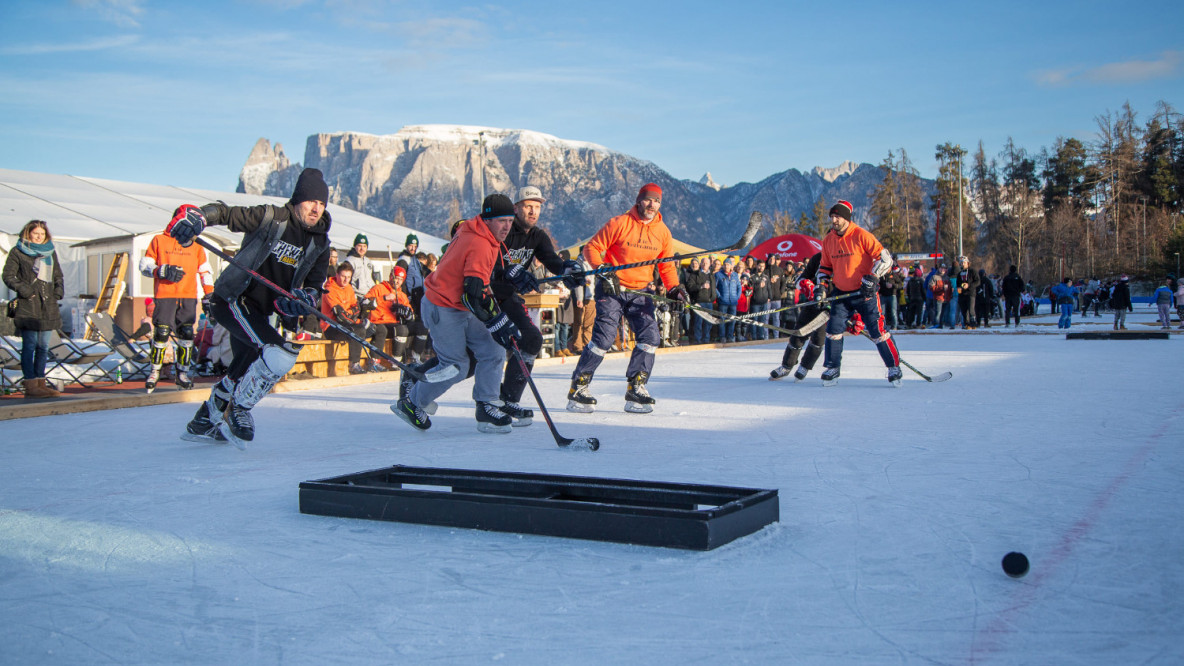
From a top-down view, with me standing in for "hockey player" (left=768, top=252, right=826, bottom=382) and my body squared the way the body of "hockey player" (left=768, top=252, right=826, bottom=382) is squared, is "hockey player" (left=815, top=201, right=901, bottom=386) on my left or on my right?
on my left

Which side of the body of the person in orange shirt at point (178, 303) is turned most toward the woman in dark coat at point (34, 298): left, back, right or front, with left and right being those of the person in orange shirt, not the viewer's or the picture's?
right

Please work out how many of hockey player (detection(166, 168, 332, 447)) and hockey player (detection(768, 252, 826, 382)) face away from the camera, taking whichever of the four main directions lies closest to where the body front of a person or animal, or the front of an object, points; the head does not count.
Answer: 0

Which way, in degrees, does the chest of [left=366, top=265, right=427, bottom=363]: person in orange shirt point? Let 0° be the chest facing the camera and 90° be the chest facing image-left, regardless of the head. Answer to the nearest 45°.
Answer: approximately 315°

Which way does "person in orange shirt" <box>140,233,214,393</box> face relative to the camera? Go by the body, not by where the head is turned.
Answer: toward the camera

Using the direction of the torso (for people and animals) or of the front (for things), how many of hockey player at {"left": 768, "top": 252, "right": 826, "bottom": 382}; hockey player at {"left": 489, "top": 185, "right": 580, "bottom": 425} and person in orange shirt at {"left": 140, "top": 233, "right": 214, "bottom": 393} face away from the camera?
0

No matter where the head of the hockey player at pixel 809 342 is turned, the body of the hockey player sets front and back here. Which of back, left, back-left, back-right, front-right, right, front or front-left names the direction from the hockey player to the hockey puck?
front-left

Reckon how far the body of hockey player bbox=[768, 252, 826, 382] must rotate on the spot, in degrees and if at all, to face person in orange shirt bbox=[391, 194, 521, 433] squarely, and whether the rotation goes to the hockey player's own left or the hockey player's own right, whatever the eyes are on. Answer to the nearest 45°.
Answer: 0° — they already face them

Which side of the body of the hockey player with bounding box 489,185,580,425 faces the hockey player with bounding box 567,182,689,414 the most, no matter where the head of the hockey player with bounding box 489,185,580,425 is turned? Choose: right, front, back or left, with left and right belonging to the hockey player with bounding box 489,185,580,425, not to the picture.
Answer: left

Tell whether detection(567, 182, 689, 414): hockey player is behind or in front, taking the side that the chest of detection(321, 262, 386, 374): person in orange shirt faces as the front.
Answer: in front

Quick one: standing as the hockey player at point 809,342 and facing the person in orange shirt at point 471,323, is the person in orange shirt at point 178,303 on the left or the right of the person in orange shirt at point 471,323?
right

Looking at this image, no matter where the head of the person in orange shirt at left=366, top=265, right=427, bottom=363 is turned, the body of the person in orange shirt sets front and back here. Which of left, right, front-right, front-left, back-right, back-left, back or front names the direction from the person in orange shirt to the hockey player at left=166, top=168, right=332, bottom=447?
front-right

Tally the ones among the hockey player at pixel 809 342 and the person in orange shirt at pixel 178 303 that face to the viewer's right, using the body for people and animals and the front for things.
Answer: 0

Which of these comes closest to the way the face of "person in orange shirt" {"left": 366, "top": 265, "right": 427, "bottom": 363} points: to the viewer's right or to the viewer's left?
to the viewer's right
